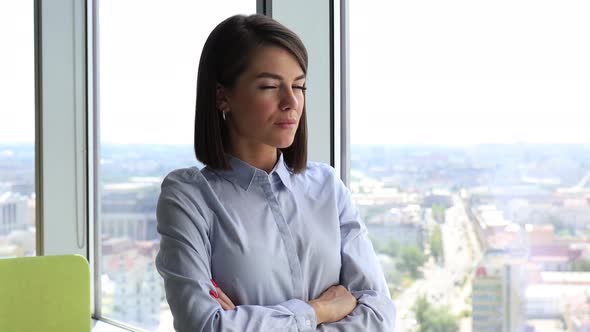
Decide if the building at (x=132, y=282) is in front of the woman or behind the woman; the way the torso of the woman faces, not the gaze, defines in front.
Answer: behind

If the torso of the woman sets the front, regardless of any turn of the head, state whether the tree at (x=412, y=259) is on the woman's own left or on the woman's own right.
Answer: on the woman's own left

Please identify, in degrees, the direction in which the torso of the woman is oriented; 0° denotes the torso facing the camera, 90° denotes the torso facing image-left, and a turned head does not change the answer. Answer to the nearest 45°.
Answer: approximately 315°
